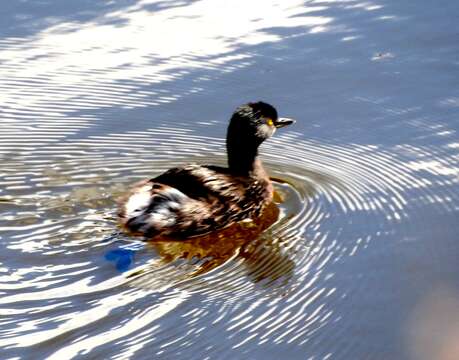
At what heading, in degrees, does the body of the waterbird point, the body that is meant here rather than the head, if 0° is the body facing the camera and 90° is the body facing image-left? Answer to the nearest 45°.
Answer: approximately 225°
